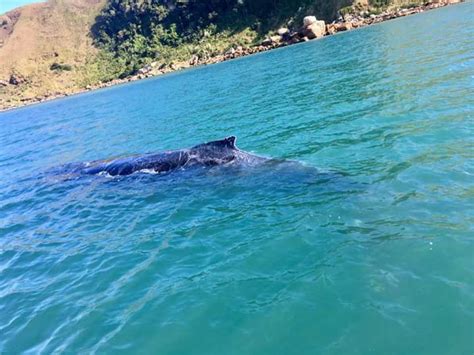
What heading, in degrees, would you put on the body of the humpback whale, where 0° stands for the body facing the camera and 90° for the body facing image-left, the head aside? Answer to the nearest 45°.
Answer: approximately 90°
